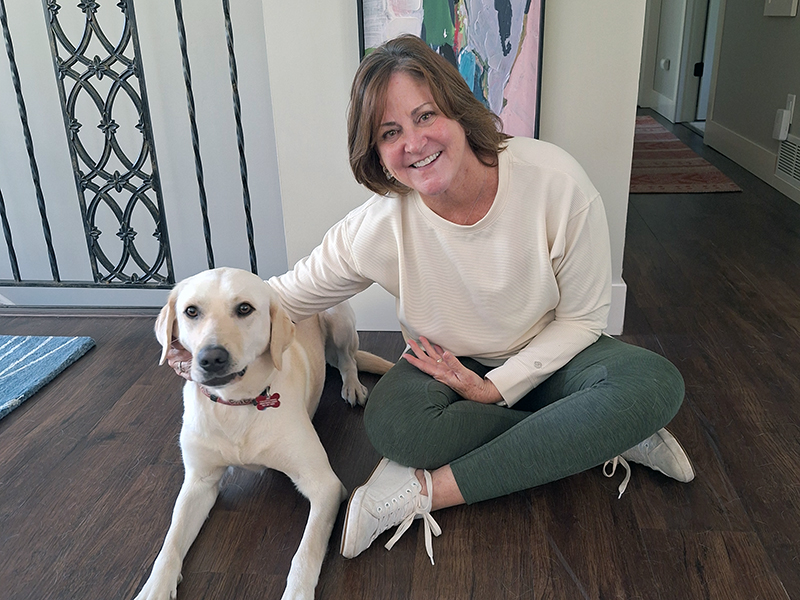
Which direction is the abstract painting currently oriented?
toward the camera

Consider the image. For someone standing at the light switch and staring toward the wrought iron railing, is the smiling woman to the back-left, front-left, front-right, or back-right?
front-left

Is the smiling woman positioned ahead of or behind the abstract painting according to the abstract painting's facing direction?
ahead

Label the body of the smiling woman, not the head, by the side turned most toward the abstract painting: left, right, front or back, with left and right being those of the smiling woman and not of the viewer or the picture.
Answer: back

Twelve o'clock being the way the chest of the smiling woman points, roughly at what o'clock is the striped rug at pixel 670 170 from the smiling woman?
The striped rug is roughly at 7 o'clock from the smiling woman.

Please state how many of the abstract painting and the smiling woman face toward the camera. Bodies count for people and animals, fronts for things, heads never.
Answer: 2

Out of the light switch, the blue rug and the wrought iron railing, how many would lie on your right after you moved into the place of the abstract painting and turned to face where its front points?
2

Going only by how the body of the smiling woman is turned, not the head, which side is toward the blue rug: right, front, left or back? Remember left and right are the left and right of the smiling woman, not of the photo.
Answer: right

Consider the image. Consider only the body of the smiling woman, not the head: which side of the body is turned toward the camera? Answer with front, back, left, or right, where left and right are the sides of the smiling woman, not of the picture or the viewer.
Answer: front

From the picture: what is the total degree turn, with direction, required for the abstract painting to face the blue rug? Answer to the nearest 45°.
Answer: approximately 90° to its right

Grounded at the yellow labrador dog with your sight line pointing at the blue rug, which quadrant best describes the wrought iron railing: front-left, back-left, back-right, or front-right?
front-right

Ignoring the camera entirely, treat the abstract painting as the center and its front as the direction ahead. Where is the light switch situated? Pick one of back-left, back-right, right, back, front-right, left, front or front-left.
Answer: back-left

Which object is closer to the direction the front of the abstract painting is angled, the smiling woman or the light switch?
the smiling woman
